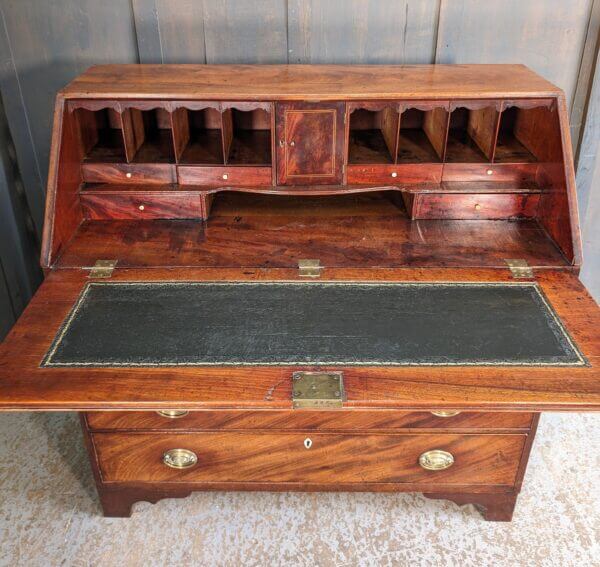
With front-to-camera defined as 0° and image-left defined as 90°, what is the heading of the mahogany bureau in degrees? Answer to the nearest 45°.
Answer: approximately 0°
